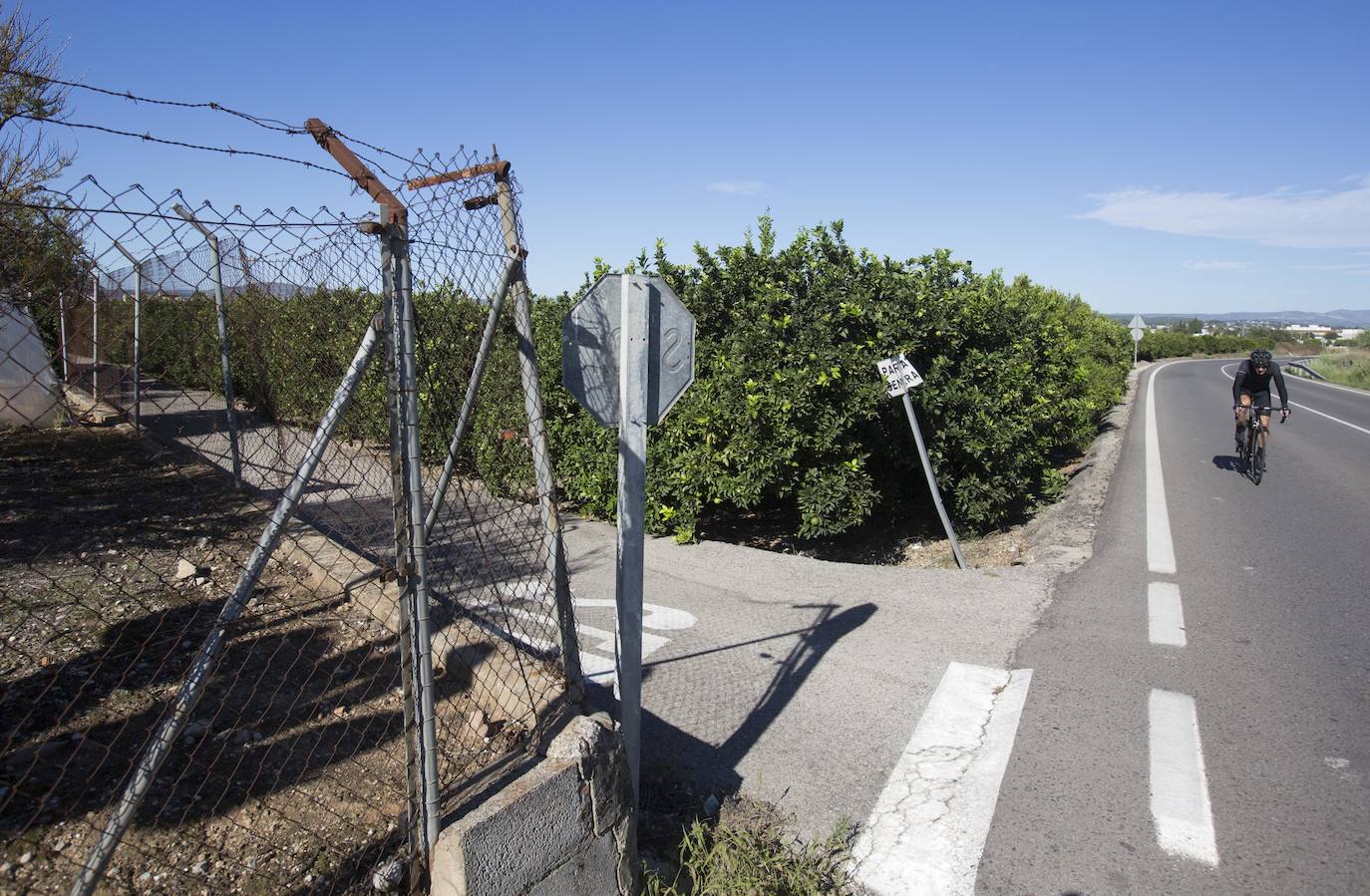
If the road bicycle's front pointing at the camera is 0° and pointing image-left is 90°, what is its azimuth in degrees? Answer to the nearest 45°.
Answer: approximately 0°

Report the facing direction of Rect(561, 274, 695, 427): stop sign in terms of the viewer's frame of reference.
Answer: facing away from the viewer and to the left of the viewer

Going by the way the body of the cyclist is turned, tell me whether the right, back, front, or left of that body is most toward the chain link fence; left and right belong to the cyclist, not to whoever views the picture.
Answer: front

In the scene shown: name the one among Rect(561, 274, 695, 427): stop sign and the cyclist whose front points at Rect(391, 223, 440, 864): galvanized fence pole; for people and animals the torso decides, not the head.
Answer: the cyclist

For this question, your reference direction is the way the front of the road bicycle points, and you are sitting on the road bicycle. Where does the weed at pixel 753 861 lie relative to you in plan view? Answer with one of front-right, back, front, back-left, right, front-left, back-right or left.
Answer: front

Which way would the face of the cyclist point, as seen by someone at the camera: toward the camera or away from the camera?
toward the camera

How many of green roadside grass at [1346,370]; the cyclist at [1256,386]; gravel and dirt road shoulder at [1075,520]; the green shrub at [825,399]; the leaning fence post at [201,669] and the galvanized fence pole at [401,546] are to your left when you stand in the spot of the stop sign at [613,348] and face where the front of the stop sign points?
2

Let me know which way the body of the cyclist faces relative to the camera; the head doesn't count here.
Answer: toward the camera

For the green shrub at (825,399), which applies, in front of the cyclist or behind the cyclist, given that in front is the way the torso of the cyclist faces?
in front

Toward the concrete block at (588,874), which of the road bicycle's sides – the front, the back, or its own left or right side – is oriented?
front
